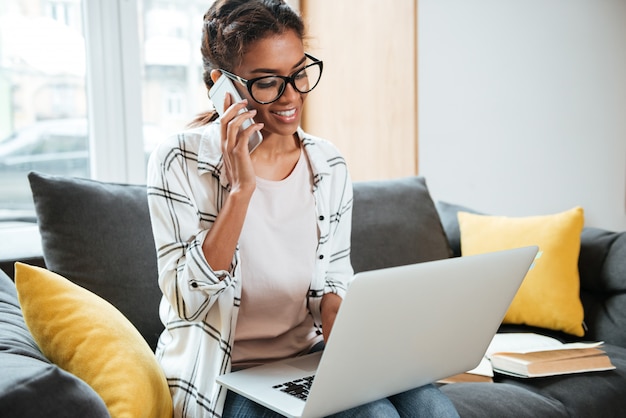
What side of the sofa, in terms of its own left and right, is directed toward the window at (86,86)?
back

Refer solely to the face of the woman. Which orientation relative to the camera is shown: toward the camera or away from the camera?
toward the camera

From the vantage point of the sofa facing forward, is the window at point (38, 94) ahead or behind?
behind

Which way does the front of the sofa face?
toward the camera

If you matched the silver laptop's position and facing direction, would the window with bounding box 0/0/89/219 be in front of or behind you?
in front

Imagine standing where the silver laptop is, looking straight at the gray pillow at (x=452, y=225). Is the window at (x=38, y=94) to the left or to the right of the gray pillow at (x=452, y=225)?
left

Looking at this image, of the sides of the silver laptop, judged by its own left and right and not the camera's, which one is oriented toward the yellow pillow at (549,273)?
right

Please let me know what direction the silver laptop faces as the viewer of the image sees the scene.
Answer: facing away from the viewer and to the left of the viewer

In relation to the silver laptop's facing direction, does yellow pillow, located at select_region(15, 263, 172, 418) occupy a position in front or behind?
in front
